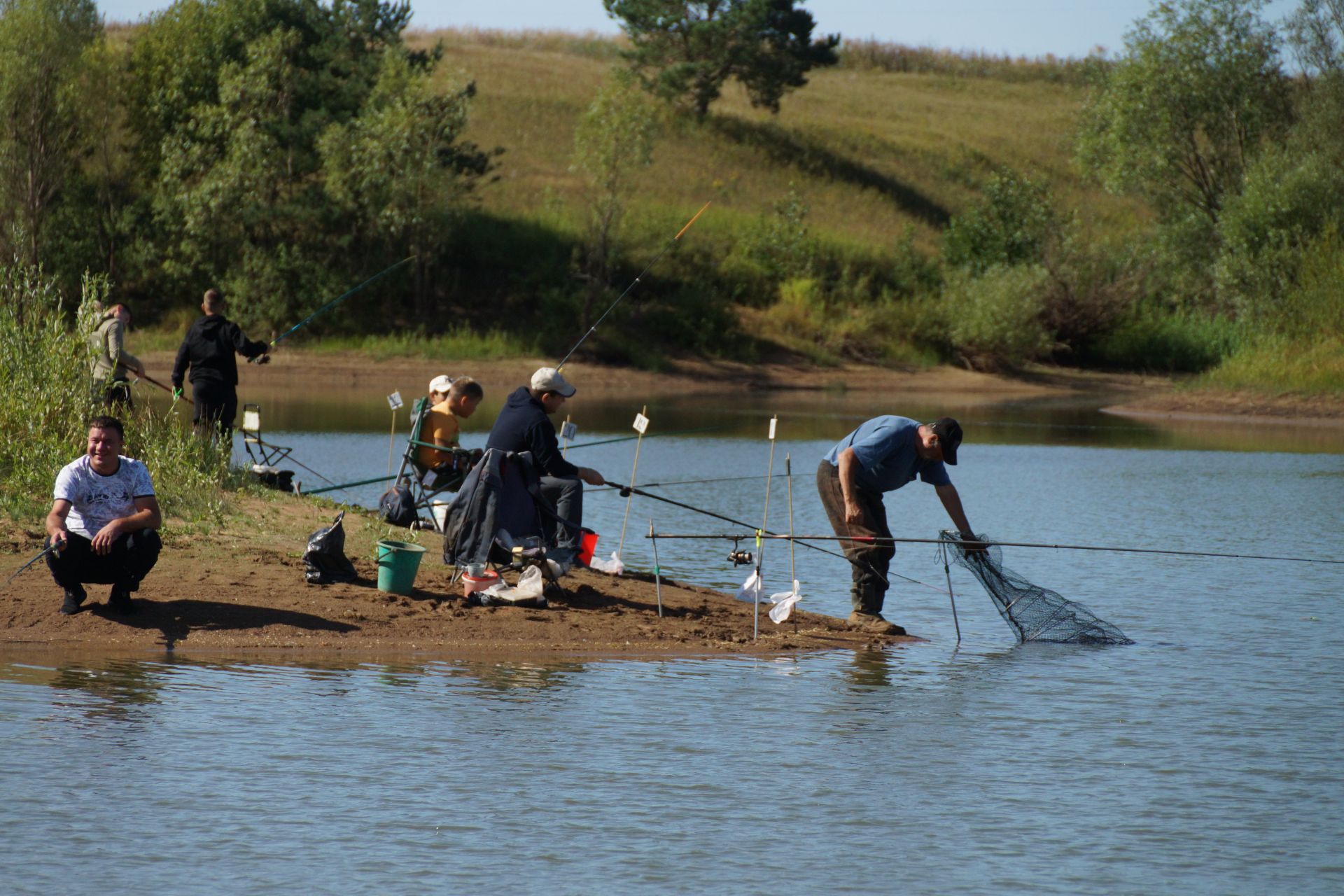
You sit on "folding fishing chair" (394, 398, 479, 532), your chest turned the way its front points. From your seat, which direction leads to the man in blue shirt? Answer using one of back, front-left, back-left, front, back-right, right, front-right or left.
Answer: front-right

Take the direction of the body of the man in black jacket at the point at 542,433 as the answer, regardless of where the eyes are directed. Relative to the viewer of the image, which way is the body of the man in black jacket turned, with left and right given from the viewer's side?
facing to the right of the viewer

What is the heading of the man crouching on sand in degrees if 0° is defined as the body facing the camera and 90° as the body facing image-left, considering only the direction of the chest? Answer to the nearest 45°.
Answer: approximately 0°

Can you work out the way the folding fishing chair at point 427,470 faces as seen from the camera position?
facing to the right of the viewer

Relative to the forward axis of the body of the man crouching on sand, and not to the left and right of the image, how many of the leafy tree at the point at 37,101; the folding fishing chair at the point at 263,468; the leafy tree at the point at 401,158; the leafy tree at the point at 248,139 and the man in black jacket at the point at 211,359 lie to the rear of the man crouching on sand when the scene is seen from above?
5

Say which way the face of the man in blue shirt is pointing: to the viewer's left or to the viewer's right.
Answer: to the viewer's right

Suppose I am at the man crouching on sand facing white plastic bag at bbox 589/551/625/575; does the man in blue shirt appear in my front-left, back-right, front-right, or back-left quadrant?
front-right

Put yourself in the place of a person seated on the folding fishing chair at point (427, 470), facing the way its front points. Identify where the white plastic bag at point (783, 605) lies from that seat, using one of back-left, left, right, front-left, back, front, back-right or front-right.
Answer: front-right

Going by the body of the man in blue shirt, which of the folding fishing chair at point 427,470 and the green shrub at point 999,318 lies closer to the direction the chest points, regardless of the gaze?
the green shrub

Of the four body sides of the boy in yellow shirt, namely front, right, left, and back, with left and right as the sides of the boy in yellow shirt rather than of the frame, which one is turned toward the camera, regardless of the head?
right

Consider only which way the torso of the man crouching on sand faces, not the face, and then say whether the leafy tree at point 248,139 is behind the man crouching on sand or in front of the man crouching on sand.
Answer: behind

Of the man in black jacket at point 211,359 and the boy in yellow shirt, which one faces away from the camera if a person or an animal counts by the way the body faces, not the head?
the man in black jacket

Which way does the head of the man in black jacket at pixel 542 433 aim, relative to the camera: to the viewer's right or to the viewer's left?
to the viewer's right

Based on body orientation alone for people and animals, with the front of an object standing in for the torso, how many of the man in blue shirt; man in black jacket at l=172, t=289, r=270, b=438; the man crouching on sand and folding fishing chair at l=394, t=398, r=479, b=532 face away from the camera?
1

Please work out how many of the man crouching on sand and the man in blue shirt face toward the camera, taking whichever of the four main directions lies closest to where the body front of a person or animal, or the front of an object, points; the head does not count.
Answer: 1

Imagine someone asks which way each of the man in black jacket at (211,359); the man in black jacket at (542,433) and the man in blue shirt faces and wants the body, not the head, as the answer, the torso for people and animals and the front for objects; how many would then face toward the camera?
0

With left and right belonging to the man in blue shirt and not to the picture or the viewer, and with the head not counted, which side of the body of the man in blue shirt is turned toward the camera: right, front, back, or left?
right
